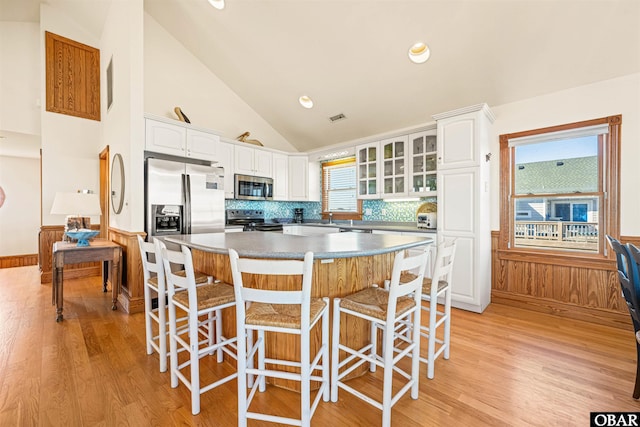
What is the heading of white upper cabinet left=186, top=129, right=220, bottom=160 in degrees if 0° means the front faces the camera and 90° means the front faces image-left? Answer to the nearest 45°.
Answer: approximately 315°

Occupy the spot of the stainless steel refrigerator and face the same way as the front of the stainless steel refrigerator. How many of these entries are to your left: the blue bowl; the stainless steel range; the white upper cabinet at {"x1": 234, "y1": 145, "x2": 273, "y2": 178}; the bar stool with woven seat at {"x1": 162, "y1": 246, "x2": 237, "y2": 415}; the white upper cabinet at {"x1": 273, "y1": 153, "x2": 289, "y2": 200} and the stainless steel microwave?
4

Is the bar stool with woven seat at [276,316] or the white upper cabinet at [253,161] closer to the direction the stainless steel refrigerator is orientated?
the bar stool with woven seat

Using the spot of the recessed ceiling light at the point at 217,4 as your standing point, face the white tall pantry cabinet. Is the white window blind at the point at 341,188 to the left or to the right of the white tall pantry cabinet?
left
